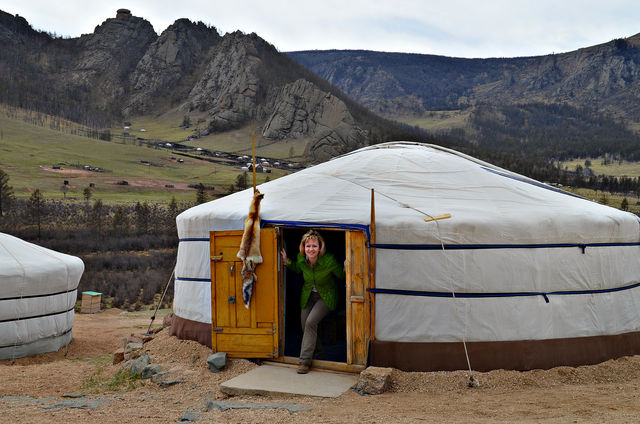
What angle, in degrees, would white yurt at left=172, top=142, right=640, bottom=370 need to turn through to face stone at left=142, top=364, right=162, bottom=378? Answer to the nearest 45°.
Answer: approximately 45° to its right

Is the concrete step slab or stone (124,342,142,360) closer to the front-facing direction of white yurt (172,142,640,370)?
the concrete step slab

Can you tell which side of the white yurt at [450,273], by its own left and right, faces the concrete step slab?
front

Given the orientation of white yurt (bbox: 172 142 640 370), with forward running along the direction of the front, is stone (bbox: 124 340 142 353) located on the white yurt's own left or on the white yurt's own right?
on the white yurt's own right

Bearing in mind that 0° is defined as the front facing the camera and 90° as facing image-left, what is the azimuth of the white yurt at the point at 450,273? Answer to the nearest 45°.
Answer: approximately 45°

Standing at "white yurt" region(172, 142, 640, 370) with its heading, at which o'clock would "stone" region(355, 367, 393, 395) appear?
The stone is roughly at 12 o'clock from the white yurt.

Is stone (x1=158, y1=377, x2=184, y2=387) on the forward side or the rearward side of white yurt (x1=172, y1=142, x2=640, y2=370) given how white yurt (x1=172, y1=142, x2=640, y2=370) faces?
on the forward side
